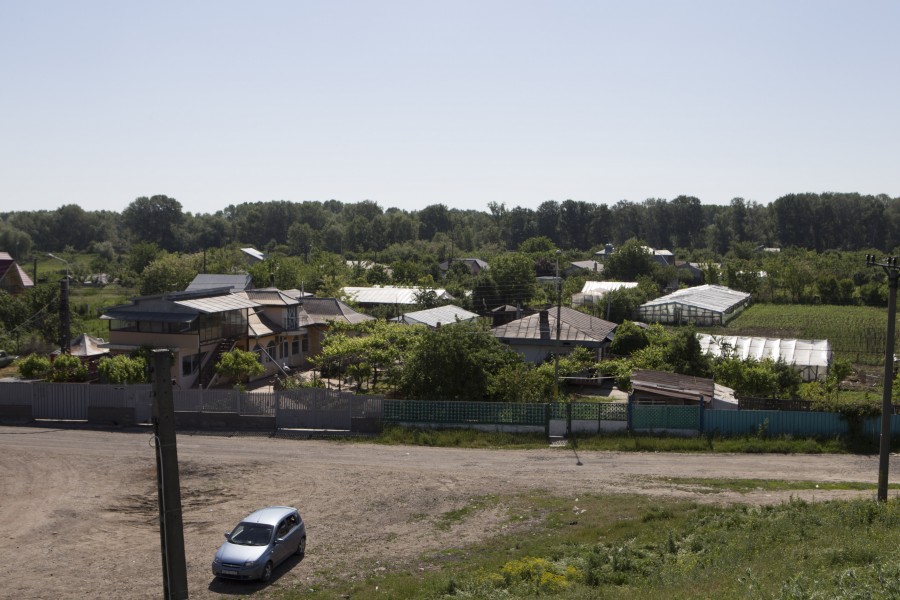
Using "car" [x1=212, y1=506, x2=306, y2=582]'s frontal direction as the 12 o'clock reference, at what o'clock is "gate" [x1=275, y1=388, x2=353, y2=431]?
The gate is roughly at 5 o'clock from the car.

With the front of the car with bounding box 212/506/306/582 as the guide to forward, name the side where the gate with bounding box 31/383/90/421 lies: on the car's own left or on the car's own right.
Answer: on the car's own right

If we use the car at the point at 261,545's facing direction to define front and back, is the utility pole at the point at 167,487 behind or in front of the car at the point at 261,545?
in front

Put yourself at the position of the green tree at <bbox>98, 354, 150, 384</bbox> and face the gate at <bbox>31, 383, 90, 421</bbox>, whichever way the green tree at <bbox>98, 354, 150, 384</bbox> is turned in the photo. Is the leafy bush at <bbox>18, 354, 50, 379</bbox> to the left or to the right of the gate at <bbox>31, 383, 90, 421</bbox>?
right

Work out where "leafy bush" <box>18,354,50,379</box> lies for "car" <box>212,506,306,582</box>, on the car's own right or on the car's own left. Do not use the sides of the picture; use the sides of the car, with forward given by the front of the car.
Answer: on the car's own right

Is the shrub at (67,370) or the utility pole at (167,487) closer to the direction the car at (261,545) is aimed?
the utility pole

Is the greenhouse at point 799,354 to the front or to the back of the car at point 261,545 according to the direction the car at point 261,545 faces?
to the back

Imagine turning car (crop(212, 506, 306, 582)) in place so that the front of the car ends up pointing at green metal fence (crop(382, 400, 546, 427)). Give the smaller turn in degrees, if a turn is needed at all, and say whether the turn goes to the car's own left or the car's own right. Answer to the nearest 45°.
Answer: approximately 180°

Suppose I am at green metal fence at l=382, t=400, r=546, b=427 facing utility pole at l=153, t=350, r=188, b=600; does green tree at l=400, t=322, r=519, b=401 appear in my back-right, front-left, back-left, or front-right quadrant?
back-right

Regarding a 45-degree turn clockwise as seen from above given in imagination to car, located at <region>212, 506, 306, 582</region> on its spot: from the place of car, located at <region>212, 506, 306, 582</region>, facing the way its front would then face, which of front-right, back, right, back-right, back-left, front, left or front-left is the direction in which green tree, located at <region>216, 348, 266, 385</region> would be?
right

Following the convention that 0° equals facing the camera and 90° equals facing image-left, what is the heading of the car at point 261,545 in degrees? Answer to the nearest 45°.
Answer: approximately 45°

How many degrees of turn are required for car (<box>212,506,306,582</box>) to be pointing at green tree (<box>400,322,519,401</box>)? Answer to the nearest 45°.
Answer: approximately 180°
